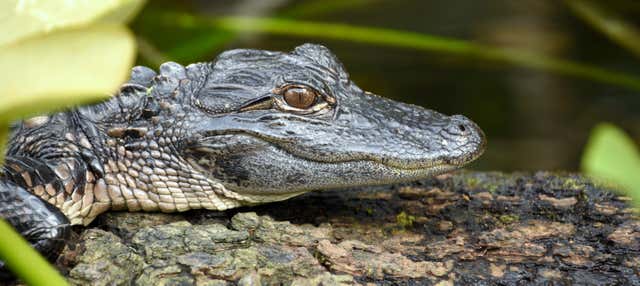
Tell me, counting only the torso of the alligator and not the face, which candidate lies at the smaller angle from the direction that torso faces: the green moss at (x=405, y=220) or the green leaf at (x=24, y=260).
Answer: the green moss

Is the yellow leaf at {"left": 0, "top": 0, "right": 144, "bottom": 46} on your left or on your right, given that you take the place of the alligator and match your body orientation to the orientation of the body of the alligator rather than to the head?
on your right

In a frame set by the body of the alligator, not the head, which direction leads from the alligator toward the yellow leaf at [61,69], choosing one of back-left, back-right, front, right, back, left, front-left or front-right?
right

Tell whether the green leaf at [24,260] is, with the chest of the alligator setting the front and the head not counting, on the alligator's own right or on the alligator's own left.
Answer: on the alligator's own right

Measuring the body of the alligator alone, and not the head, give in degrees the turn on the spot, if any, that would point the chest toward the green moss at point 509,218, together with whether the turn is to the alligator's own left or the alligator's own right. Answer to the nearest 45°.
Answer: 0° — it already faces it

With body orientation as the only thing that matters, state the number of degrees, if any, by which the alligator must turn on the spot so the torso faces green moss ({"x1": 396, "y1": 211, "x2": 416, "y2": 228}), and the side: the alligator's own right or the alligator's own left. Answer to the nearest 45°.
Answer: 0° — it already faces it

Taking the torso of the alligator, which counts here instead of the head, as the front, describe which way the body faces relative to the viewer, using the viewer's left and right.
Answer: facing to the right of the viewer

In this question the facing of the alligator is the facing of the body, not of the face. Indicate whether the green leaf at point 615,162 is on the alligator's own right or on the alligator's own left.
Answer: on the alligator's own right
